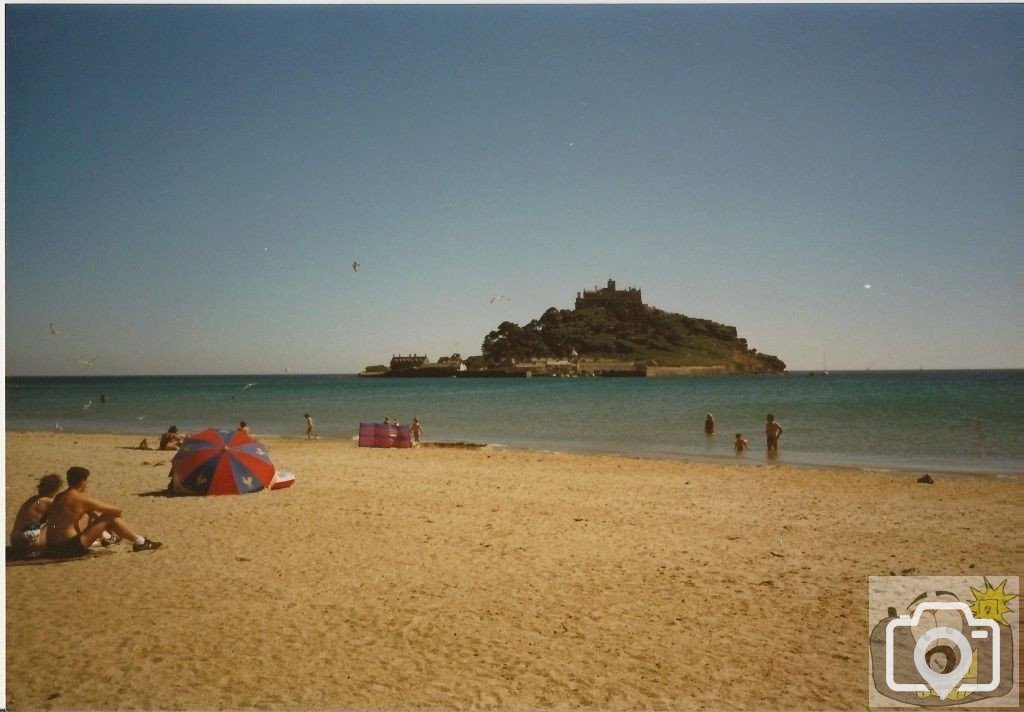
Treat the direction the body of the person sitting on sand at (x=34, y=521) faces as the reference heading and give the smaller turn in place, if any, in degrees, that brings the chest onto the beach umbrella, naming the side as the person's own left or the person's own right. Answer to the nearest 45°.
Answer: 0° — they already face it

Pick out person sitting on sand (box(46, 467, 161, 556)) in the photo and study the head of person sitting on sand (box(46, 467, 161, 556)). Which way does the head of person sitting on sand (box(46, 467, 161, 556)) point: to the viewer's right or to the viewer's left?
to the viewer's right

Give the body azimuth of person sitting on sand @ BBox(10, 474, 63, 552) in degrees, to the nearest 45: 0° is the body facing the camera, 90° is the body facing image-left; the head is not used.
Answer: approximately 225°
